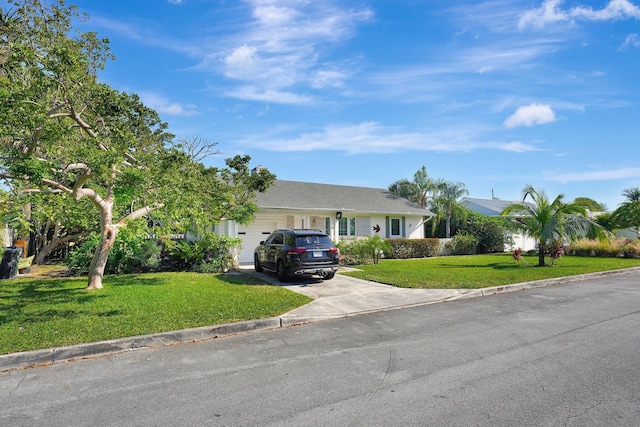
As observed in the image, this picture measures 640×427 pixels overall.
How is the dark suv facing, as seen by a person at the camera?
facing away from the viewer and to the left of the viewer

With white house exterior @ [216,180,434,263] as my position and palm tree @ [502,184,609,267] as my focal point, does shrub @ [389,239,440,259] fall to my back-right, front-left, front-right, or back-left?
front-left

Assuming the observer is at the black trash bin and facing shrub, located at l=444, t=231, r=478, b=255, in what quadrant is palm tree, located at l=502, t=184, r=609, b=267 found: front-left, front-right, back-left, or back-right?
front-right

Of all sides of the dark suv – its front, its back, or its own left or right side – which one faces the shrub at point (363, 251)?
right

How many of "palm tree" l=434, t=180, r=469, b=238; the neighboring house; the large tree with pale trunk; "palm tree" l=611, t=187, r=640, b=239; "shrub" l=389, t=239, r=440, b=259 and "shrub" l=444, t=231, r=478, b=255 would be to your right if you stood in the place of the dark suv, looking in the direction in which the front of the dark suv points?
5

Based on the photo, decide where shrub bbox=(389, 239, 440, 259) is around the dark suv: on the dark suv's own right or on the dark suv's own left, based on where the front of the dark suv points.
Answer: on the dark suv's own right

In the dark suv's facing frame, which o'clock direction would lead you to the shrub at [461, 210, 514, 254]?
The shrub is roughly at 3 o'clock from the dark suv.

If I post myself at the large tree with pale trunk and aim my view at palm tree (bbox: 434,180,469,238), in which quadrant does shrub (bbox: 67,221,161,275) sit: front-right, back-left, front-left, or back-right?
front-left

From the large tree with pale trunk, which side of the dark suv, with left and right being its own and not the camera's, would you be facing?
left

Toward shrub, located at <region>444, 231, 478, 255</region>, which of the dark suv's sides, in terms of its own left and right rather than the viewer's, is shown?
right

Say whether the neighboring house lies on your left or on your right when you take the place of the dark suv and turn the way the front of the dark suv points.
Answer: on your right

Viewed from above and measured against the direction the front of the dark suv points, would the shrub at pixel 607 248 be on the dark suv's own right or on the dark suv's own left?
on the dark suv's own right

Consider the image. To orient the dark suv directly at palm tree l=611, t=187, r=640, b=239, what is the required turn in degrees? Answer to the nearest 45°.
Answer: approximately 90° to its right

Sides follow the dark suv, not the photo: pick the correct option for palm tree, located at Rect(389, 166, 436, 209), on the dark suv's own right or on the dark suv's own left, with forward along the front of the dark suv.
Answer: on the dark suv's own right
